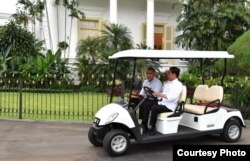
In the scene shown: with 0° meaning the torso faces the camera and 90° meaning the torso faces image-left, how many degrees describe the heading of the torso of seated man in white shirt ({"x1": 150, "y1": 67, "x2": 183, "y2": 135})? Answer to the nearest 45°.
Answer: approximately 90°

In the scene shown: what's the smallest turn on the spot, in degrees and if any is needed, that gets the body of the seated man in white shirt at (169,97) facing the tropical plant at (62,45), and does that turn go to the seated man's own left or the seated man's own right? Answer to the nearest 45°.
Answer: approximately 45° to the seated man's own right

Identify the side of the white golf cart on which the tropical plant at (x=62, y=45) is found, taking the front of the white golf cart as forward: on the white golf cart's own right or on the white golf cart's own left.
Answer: on the white golf cart's own right

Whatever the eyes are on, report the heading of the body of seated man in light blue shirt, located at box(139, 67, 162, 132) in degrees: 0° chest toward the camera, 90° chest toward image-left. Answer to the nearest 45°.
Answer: approximately 45°

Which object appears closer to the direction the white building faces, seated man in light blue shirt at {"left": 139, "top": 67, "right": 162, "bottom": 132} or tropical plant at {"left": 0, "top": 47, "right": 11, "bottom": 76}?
the seated man in light blue shirt

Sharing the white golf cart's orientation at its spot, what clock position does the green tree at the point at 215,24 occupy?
The green tree is roughly at 5 o'clock from the white golf cart.

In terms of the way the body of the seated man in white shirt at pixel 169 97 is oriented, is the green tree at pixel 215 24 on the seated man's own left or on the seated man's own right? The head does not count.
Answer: on the seated man's own right

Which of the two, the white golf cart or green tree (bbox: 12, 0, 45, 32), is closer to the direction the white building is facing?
the white golf cart

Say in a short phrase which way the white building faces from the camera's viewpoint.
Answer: facing the viewer

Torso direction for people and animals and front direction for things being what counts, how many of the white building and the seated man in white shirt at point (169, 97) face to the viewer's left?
1

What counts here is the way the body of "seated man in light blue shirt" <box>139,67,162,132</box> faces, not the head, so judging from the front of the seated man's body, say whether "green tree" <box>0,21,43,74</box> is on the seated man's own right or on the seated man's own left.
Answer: on the seated man's own right
